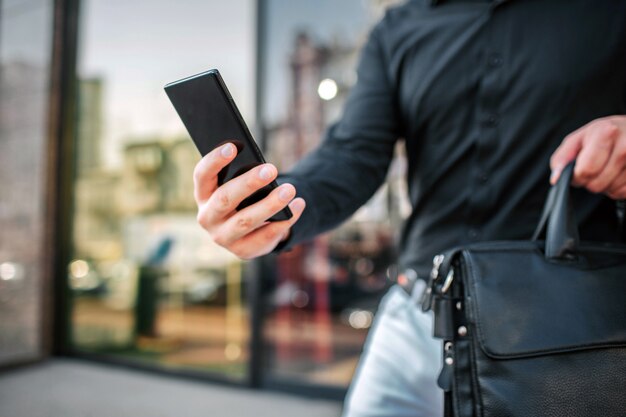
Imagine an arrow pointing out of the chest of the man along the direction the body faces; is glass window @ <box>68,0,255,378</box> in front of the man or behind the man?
behind

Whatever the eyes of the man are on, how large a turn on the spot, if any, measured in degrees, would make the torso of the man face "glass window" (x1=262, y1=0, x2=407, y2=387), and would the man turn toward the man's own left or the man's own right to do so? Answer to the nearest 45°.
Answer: approximately 180°

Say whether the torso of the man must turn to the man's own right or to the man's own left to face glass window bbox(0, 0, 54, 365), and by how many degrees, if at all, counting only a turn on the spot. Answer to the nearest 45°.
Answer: approximately 135° to the man's own right

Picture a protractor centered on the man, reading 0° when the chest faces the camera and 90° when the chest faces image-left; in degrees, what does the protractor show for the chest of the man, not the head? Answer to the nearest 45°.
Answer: approximately 0°
